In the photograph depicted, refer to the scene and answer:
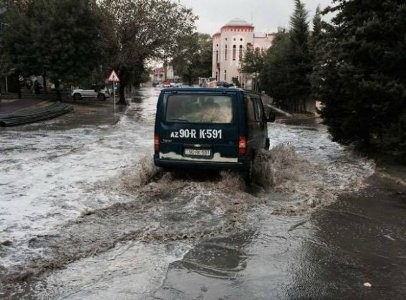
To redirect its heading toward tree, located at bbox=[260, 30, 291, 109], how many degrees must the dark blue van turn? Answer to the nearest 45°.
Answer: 0° — it already faces it

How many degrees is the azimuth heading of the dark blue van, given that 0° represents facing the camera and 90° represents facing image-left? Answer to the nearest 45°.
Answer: approximately 180°

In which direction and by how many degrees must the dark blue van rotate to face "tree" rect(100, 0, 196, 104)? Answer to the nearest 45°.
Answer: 0° — it already faces it

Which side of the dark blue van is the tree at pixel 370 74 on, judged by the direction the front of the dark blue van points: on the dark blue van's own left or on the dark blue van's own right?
on the dark blue van's own right
